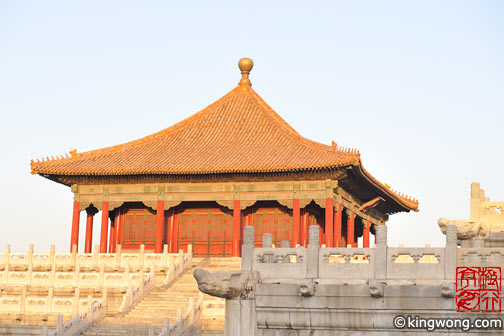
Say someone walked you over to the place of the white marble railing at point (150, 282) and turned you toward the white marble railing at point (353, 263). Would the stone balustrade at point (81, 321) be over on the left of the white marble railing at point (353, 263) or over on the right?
right

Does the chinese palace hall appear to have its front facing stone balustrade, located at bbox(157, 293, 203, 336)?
yes

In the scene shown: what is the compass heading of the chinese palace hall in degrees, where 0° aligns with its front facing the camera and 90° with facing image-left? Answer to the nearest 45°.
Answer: approximately 0°

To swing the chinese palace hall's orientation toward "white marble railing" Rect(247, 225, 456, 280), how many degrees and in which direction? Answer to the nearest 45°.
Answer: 0° — it already faces it

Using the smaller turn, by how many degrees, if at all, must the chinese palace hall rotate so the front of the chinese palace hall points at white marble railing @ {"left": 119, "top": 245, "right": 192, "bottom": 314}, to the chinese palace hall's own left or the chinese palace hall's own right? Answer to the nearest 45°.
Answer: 0° — it already faces it

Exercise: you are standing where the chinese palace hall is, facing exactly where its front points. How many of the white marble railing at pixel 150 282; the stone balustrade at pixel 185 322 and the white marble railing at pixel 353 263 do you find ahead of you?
3

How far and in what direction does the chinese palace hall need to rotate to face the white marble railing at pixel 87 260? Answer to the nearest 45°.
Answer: approximately 45° to its right
